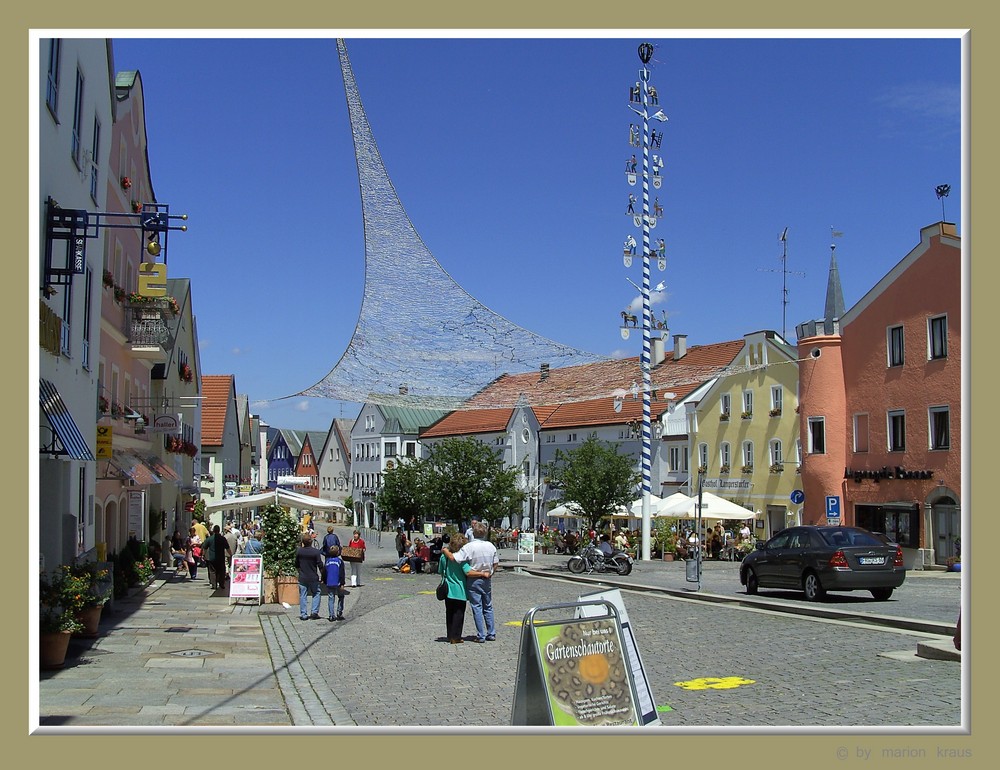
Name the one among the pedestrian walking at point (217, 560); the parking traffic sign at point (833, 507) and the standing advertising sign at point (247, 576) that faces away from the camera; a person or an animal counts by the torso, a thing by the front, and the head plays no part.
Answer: the pedestrian walking

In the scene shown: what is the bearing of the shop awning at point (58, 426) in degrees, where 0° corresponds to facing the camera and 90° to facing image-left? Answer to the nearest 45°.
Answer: approximately 270°

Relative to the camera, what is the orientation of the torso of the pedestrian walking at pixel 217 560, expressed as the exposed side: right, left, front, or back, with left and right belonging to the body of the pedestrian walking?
back

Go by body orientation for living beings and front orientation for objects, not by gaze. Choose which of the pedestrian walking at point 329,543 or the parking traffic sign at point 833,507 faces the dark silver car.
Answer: the parking traffic sign

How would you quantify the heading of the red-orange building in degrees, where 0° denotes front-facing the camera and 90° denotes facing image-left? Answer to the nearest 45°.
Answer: approximately 45°

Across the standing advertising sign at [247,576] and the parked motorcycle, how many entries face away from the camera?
0

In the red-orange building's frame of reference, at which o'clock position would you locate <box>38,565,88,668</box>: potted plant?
The potted plant is roughly at 11 o'clock from the red-orange building.

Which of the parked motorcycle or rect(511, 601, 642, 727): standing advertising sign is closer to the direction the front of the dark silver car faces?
the parked motorcycle

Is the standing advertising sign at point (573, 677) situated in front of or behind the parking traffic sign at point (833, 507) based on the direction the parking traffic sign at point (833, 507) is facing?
in front

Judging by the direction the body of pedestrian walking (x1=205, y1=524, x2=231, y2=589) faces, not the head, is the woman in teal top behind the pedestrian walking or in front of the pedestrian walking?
behind

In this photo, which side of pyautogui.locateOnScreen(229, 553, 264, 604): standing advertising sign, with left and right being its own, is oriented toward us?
front

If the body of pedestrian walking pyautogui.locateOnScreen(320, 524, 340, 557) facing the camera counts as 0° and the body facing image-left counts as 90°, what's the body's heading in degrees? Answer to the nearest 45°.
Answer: approximately 180°

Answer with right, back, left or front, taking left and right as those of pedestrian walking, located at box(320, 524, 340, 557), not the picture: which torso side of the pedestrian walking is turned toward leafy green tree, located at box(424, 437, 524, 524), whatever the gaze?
front
